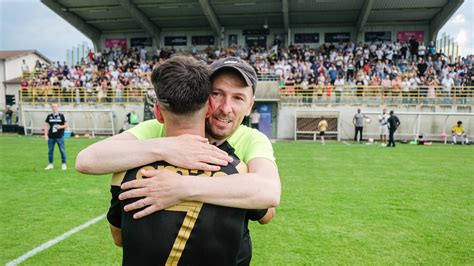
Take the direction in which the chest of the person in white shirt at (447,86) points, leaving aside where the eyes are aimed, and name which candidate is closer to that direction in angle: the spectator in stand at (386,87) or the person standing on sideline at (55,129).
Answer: the person standing on sideline

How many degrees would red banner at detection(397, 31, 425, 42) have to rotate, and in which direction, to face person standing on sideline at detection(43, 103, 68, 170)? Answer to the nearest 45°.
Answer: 0° — it already faces them

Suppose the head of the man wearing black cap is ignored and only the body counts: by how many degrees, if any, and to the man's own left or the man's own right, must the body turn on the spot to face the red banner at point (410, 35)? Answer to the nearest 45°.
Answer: approximately 135° to the man's own left

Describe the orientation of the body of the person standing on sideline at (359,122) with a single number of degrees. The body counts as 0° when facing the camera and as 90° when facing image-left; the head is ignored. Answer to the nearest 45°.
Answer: approximately 0°

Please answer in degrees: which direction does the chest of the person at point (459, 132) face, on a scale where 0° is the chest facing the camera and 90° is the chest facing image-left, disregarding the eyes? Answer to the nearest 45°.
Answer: approximately 0°
